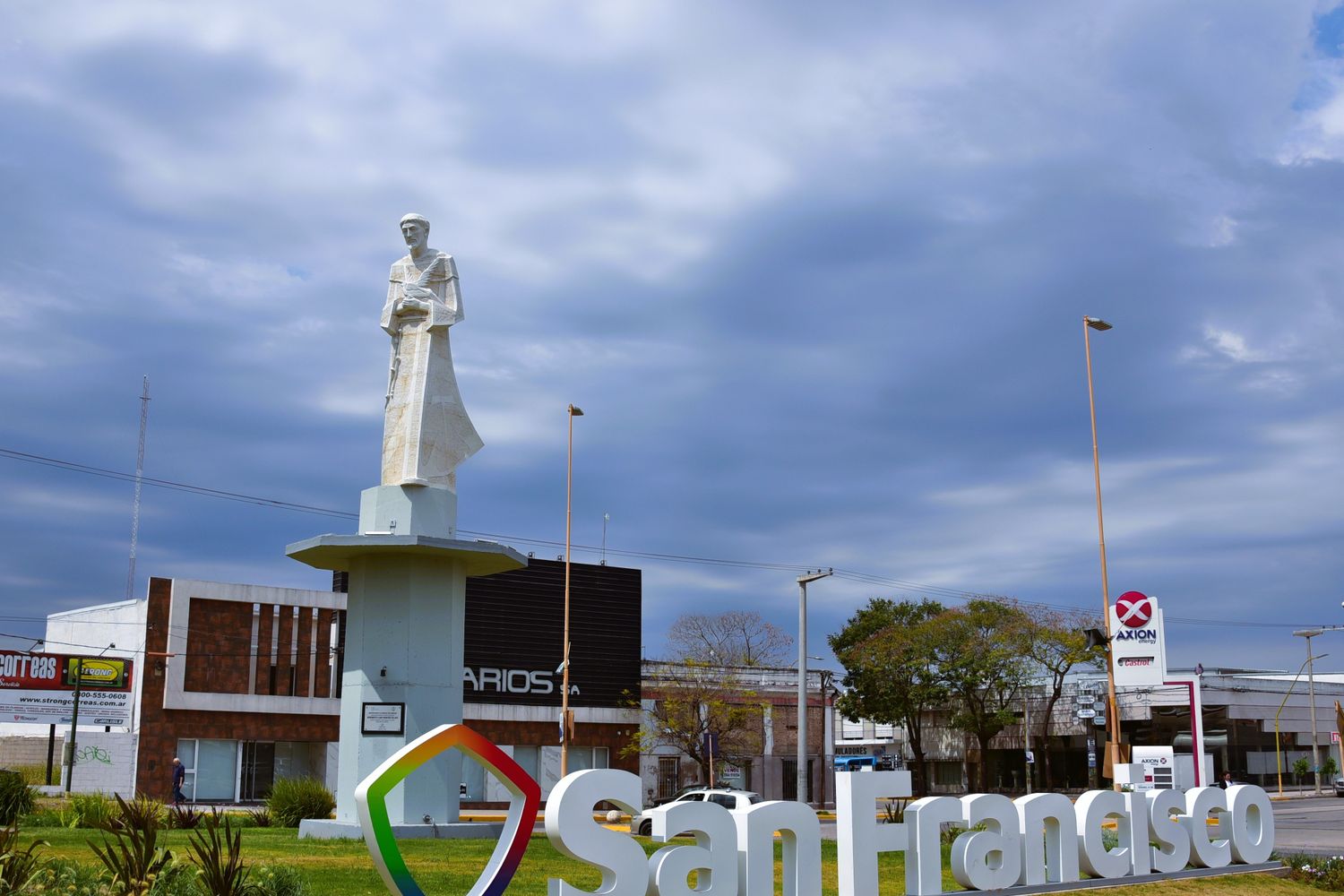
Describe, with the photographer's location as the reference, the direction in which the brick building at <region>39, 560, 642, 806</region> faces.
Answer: facing the viewer

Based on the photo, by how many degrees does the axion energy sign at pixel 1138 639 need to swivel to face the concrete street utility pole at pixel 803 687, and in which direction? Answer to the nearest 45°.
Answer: approximately 90° to its right

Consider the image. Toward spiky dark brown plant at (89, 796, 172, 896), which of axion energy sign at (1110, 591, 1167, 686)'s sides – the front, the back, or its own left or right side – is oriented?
front

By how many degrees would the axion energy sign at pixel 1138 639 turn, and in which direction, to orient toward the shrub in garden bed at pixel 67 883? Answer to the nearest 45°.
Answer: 0° — it already faces it

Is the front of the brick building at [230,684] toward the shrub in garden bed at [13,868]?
yes

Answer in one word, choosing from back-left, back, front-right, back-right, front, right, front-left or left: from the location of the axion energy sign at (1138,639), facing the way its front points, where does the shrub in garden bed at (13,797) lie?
front-right

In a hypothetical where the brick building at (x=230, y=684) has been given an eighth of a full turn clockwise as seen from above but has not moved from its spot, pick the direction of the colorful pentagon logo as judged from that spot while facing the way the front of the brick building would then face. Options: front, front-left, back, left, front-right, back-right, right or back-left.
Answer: front-left

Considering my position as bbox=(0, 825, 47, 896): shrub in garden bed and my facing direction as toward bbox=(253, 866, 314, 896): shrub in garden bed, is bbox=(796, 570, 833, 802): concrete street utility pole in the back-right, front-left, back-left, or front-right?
front-left

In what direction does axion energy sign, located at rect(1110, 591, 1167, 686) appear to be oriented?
toward the camera

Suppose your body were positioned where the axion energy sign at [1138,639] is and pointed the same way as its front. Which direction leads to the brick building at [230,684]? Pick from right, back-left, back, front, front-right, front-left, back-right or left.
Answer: right

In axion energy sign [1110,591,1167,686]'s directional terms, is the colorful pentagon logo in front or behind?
in front

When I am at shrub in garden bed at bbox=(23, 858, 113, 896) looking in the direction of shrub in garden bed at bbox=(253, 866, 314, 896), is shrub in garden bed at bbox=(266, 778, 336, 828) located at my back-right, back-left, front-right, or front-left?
front-left

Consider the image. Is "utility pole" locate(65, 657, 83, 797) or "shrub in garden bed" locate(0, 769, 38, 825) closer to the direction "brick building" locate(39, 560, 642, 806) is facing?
the shrub in garden bed

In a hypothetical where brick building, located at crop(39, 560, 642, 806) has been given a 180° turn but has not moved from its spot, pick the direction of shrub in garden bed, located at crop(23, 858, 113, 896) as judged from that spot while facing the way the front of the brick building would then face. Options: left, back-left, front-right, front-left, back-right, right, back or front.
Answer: back

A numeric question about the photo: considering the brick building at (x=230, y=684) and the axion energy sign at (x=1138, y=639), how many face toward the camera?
2

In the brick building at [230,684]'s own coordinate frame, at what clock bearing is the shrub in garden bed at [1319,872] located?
The shrub in garden bed is roughly at 11 o'clock from the brick building.
